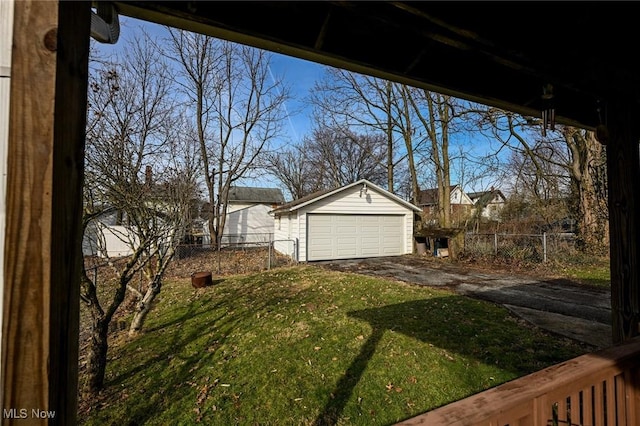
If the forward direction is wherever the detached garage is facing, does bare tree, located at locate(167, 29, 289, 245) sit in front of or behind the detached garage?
behind

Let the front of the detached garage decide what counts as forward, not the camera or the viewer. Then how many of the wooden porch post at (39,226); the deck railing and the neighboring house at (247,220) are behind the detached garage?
1

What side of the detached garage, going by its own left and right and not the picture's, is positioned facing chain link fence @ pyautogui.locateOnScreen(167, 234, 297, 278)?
right

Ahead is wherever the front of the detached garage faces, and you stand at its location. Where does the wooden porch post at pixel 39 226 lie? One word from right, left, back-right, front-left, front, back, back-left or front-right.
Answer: front-right

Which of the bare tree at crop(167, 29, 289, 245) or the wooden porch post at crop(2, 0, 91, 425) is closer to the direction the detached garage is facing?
the wooden porch post

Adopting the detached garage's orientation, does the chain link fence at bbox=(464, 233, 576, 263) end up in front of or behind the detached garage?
in front

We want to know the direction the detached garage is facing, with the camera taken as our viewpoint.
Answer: facing the viewer and to the right of the viewer

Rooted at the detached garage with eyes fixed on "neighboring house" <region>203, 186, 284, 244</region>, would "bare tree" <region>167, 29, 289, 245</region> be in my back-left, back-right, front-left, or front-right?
front-left

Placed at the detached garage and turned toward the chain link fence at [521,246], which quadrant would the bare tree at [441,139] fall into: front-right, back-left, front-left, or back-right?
front-left

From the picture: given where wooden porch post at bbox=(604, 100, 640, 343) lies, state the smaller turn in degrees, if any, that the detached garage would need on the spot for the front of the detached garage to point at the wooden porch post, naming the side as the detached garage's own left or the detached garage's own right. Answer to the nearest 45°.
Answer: approximately 45° to the detached garage's own right

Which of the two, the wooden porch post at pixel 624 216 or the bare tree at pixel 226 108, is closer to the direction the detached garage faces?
the wooden porch post

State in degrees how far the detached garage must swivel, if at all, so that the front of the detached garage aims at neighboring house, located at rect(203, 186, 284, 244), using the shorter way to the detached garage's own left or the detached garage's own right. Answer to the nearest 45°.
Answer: approximately 180°

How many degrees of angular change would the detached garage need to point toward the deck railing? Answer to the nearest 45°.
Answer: approximately 45° to its right

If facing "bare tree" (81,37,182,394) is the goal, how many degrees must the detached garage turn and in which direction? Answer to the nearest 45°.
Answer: approximately 90° to its right
